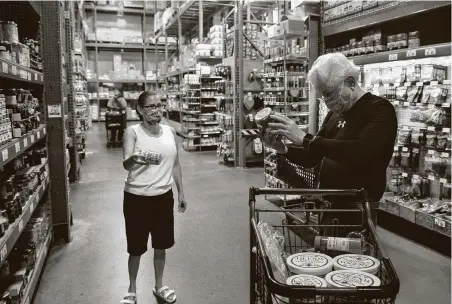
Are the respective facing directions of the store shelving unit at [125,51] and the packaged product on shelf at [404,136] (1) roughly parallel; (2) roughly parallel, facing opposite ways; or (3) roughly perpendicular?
roughly perpendicular

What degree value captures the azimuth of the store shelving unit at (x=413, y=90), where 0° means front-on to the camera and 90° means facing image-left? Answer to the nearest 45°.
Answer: approximately 45°

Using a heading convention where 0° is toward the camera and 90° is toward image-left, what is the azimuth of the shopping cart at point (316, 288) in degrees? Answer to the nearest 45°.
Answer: approximately 0°

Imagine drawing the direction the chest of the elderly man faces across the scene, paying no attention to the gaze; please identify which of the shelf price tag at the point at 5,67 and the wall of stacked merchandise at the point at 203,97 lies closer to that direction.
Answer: the shelf price tag

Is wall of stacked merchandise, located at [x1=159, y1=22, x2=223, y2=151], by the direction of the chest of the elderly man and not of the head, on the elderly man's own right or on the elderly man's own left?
on the elderly man's own right

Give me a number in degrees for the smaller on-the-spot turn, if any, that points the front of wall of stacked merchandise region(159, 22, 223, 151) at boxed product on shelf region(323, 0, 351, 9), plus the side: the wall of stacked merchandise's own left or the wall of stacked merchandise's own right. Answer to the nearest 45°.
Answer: approximately 45° to the wall of stacked merchandise's own left

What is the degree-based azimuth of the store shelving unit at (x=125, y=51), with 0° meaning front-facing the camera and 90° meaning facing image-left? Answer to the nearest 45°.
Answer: approximately 0°

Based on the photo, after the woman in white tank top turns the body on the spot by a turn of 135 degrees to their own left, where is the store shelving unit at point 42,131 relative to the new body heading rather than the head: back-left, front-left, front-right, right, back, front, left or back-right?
left

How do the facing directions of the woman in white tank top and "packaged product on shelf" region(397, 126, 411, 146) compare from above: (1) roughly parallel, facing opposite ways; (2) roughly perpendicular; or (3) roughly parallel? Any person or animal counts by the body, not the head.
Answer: roughly perpendicular
